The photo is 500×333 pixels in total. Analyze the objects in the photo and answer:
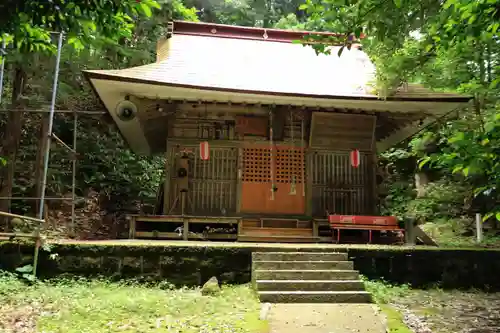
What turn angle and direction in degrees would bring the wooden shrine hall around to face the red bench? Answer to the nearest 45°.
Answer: approximately 90° to its left

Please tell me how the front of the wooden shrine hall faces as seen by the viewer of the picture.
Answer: facing the viewer

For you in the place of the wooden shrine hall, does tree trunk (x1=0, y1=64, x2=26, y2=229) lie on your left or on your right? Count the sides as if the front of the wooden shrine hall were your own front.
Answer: on your right

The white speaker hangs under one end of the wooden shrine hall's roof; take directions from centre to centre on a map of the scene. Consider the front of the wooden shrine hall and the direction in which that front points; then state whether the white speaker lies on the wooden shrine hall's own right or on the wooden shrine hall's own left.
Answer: on the wooden shrine hall's own right
